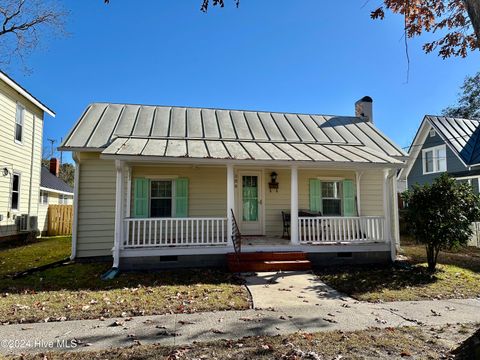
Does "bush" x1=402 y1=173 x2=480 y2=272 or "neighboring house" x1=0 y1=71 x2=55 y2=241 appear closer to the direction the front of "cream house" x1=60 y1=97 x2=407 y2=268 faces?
the bush

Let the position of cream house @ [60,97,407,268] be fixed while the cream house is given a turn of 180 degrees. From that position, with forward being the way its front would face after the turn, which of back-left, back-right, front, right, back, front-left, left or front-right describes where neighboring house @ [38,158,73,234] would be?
front-left

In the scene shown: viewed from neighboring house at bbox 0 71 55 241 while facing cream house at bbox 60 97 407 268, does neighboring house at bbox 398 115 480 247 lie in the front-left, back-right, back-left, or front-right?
front-left

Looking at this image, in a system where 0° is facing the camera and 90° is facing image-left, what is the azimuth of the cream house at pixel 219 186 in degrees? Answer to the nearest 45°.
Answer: approximately 0°

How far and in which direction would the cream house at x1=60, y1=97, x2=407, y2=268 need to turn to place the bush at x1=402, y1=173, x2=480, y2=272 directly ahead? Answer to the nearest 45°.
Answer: approximately 90° to its left

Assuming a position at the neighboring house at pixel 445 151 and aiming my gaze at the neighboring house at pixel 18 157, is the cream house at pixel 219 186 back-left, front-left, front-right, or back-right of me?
front-left

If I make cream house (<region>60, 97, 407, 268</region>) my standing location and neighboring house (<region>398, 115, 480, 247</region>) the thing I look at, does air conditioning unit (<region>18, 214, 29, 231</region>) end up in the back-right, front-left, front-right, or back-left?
back-left

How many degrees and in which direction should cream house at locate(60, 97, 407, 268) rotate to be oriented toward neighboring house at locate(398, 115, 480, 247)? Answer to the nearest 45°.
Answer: approximately 135° to its left

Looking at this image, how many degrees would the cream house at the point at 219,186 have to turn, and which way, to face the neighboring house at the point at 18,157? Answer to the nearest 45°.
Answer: approximately 135° to its right
